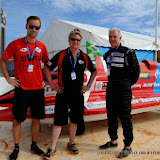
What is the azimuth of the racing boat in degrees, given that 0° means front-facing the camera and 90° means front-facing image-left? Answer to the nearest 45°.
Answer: approximately 90°

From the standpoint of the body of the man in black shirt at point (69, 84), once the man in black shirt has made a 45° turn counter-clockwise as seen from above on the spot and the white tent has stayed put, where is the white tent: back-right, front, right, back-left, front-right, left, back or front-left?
back-left

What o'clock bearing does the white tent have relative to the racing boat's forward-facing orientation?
The white tent is roughly at 3 o'clock from the racing boat.

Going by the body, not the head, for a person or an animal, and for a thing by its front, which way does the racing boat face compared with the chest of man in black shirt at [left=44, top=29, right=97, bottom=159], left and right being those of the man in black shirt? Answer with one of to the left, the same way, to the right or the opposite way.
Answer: to the right

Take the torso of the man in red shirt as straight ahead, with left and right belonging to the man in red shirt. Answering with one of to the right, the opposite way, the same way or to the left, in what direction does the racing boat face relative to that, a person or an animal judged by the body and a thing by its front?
to the right

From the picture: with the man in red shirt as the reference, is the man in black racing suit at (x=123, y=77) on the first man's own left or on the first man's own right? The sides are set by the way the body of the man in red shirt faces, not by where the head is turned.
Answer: on the first man's own left

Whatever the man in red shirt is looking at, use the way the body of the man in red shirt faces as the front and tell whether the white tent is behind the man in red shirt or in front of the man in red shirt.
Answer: behind

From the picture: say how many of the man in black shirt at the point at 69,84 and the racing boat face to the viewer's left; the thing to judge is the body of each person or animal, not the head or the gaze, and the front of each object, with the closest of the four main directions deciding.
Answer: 1

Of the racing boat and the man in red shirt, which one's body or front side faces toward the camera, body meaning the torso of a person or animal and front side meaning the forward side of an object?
the man in red shirt

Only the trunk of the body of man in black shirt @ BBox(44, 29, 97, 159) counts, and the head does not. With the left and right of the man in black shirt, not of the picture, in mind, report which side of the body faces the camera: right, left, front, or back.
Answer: front

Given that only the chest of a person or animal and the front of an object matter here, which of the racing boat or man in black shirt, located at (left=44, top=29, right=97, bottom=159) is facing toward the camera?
the man in black shirt

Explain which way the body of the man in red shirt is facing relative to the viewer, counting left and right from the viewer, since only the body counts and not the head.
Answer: facing the viewer
